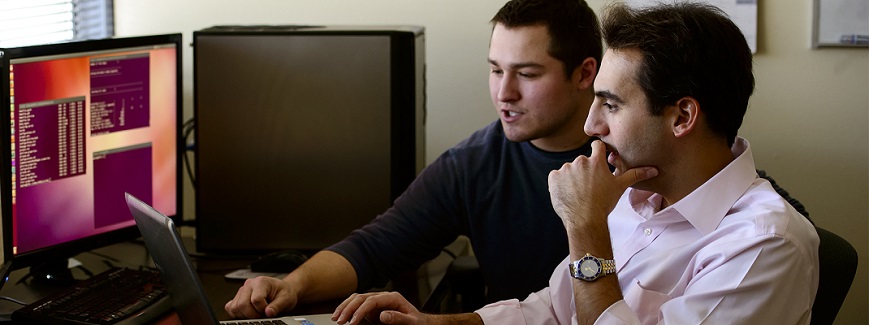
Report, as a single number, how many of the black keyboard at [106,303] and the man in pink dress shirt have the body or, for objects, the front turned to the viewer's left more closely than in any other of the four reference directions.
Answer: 1

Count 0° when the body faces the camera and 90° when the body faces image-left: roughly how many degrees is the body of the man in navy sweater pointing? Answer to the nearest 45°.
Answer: approximately 45°

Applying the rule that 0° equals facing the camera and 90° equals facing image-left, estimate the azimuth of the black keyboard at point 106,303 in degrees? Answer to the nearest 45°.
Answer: approximately 315°

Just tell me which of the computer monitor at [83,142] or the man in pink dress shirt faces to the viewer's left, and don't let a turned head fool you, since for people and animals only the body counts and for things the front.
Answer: the man in pink dress shirt

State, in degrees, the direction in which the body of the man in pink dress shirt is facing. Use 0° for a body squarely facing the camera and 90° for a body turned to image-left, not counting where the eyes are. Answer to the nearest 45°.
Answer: approximately 90°

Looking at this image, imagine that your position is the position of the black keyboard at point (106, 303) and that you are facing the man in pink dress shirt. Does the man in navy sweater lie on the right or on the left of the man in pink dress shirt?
left

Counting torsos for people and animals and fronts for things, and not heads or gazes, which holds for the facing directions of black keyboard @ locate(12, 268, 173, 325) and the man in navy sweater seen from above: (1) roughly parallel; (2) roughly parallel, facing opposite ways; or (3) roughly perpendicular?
roughly perpendicular

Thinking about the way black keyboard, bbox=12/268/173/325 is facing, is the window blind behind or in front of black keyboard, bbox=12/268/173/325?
behind
